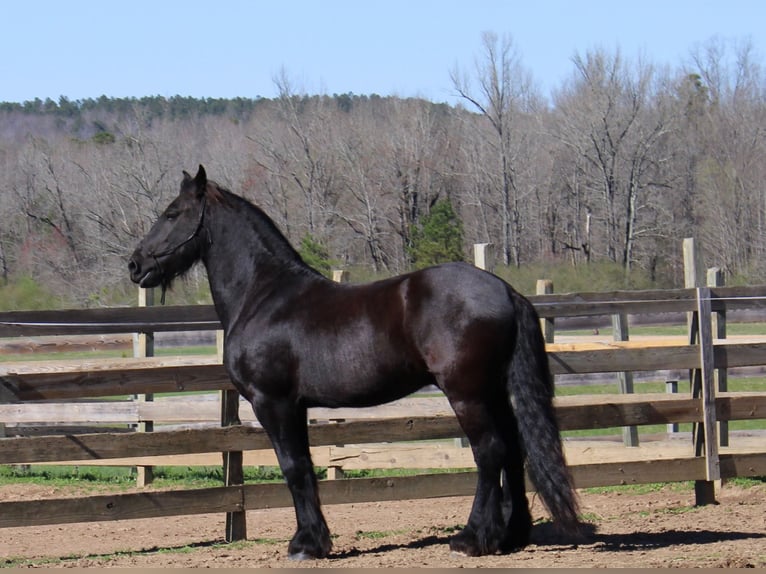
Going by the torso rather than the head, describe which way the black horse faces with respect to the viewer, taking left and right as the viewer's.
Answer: facing to the left of the viewer

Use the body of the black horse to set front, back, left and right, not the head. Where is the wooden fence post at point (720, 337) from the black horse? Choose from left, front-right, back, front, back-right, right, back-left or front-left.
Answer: back-right

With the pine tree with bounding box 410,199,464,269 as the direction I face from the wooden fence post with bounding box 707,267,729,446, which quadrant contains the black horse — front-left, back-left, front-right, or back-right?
back-left

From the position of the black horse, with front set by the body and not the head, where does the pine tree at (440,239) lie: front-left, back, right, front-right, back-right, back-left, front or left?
right

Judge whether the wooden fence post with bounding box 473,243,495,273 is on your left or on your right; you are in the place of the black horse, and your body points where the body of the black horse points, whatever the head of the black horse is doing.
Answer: on your right
